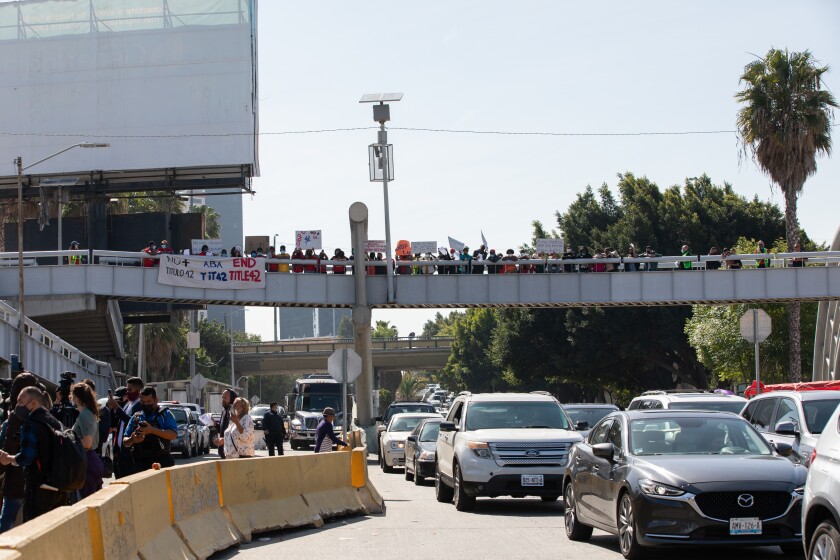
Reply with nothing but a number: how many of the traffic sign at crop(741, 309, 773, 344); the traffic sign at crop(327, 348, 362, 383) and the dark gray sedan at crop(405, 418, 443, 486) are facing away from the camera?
2

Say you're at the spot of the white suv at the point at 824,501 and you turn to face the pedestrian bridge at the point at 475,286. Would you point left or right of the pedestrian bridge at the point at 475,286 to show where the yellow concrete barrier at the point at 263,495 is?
left

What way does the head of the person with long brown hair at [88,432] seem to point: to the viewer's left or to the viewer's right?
to the viewer's left

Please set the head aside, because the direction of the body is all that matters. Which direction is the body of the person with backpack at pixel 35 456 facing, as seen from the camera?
to the viewer's left

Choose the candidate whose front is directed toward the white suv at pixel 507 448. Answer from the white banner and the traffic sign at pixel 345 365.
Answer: the white banner

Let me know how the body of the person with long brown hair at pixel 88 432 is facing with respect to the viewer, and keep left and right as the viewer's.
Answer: facing to the left of the viewer

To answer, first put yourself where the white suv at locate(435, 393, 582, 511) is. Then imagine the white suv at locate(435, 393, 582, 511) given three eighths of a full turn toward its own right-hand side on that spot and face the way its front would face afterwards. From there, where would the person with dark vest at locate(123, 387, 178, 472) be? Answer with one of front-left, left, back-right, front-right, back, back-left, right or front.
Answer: front-left

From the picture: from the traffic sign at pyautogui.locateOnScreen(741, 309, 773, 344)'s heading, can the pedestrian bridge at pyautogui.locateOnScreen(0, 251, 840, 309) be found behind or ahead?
ahead

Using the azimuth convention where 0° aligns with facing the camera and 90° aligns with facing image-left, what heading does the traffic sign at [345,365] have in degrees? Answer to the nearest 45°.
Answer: approximately 180°

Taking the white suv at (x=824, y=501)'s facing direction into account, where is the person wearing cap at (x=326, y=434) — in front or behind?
behind
